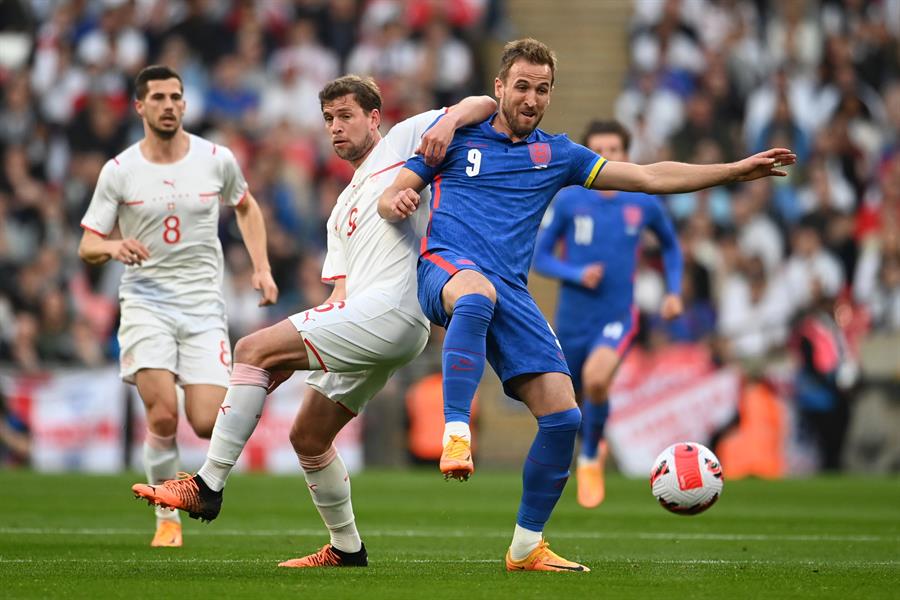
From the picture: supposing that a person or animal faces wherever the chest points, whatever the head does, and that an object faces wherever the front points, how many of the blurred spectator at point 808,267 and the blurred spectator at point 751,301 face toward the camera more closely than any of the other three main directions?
2

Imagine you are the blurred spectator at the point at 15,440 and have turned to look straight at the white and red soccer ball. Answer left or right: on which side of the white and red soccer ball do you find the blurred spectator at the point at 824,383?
left

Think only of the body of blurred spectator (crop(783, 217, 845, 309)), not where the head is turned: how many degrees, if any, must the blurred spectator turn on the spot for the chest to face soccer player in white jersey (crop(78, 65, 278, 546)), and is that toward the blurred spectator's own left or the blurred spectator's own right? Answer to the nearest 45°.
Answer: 0° — they already face them

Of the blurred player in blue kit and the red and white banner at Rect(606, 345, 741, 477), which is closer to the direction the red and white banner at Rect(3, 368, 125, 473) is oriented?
the blurred player in blue kit

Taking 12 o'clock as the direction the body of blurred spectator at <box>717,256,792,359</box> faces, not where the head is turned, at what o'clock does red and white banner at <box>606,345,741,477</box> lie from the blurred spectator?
The red and white banner is roughly at 1 o'clock from the blurred spectator.

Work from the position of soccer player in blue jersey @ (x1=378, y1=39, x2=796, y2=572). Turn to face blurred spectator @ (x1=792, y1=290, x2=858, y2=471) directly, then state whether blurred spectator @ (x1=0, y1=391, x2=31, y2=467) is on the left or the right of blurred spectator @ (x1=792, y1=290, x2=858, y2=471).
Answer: left

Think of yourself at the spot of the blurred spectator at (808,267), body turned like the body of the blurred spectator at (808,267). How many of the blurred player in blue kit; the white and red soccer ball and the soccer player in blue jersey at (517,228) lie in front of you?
3

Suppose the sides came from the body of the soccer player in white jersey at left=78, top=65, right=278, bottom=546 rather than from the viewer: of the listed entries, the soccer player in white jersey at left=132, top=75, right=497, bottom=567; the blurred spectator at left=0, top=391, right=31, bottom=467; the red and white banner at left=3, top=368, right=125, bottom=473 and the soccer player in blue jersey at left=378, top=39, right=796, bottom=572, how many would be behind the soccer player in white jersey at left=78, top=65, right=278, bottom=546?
2

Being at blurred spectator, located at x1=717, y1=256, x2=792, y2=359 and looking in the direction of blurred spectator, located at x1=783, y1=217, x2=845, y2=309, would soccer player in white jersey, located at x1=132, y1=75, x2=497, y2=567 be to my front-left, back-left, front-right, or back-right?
back-right
